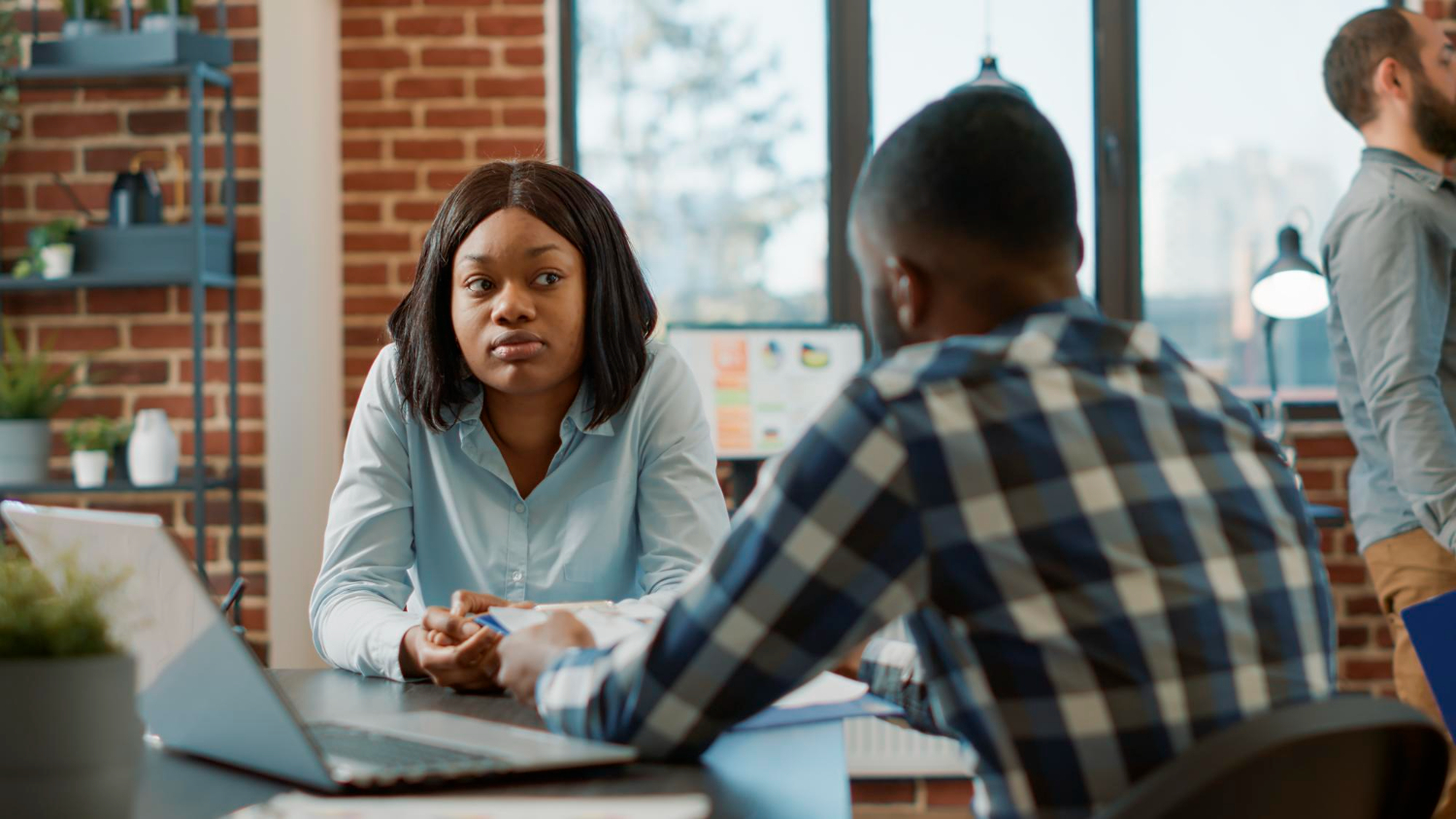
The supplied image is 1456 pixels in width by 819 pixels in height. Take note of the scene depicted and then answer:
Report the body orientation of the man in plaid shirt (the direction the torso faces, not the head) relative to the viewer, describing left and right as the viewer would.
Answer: facing away from the viewer and to the left of the viewer

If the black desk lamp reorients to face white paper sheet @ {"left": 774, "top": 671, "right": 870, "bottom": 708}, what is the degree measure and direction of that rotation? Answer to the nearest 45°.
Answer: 0° — it already faces it

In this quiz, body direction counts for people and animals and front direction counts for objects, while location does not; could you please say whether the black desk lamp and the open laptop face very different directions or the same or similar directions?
very different directions

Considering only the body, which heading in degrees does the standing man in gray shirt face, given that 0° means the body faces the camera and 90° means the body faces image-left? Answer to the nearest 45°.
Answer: approximately 270°

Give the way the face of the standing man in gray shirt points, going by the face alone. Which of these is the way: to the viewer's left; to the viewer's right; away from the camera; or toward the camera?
to the viewer's right

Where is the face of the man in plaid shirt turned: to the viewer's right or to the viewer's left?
to the viewer's left
